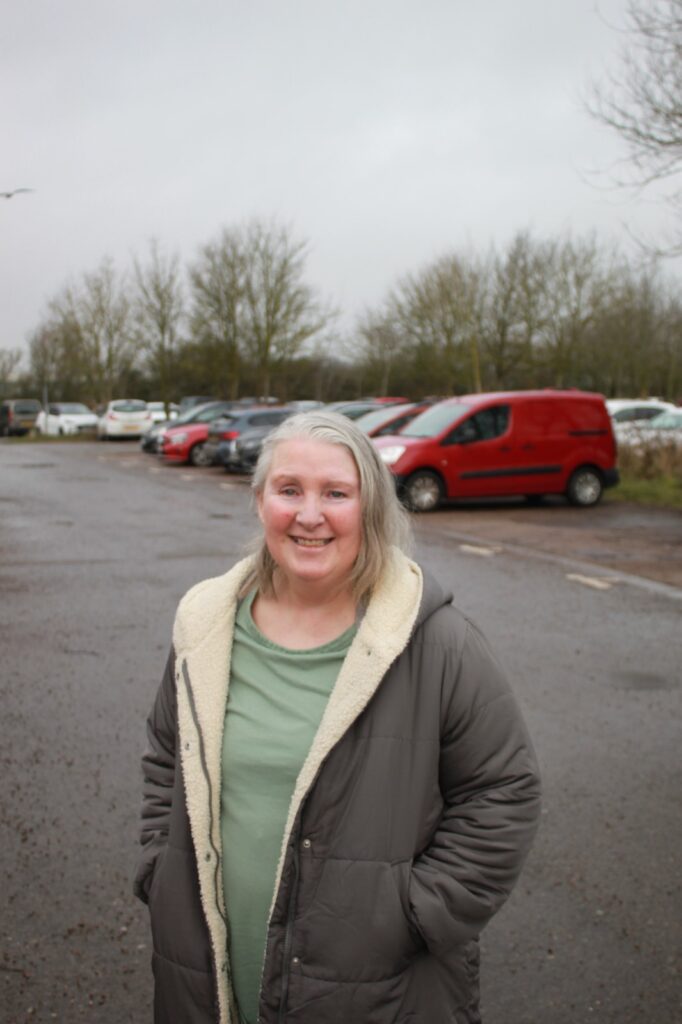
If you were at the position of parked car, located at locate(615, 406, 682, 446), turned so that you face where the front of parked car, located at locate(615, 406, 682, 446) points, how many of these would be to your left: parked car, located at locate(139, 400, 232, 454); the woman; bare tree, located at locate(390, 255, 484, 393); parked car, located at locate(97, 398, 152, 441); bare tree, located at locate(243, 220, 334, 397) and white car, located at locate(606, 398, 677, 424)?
1

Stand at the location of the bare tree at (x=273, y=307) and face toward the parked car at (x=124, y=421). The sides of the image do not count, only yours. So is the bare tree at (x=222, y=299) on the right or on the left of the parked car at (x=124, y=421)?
right

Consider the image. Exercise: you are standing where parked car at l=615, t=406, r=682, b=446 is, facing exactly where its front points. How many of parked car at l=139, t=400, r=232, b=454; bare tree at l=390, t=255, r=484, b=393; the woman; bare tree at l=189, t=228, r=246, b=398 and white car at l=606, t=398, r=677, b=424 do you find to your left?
1

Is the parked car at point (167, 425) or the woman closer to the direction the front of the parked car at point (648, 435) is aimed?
the parked car

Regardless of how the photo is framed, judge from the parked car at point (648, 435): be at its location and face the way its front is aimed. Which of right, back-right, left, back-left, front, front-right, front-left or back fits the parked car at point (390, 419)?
front

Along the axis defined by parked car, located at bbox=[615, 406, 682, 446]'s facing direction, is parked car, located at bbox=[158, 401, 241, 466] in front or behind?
in front

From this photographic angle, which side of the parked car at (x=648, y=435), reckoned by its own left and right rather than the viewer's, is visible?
left

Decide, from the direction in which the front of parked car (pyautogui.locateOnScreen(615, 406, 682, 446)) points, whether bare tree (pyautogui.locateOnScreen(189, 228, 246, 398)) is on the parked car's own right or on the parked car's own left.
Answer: on the parked car's own right

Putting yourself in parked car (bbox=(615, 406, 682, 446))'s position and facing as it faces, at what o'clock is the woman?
The woman is roughly at 9 o'clock from the parked car.

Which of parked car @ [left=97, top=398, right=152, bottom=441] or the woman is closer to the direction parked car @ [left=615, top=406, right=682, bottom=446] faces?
the parked car

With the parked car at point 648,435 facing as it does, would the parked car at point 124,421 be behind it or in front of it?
in front

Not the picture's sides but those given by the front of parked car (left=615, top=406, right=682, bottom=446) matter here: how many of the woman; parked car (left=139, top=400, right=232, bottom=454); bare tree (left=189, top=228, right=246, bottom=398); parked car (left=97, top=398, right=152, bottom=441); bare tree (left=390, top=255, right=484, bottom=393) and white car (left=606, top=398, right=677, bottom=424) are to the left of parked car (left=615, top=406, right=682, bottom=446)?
1

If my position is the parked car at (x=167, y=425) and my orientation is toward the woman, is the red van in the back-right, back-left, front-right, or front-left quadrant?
front-left

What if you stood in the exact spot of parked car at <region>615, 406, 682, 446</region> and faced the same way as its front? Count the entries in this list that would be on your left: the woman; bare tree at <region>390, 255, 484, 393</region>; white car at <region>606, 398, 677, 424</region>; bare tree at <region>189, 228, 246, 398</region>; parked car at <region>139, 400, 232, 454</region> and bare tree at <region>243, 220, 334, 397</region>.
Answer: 1

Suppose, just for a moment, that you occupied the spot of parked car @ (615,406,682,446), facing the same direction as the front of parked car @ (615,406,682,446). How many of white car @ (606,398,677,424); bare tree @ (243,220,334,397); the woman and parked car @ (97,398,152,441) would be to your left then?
1

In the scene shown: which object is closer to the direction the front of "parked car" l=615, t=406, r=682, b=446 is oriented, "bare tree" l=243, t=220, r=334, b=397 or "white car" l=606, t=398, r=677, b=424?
the bare tree

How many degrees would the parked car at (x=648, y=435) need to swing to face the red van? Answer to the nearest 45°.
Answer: approximately 45° to its left

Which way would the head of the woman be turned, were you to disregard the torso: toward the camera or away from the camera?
toward the camera

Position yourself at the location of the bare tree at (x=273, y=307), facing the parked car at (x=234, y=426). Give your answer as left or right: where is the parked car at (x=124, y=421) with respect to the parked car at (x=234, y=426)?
right

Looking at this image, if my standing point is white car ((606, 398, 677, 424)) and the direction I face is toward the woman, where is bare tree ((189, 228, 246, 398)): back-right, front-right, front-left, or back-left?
back-right

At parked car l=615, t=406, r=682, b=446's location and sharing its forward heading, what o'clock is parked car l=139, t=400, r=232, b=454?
parked car l=139, t=400, r=232, b=454 is roughly at 1 o'clock from parked car l=615, t=406, r=682, b=446.
